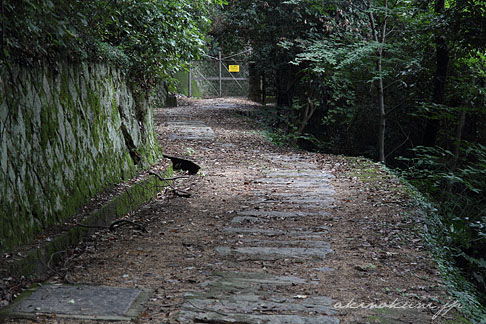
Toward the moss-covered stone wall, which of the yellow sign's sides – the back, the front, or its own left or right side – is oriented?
front

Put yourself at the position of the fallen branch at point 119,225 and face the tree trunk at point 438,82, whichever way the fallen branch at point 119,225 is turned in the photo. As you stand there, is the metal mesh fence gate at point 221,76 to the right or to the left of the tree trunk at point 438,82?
left

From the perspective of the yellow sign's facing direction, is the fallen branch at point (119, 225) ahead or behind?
ahead

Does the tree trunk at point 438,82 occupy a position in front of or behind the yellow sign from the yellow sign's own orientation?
in front

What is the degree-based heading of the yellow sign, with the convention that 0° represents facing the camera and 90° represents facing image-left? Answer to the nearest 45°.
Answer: approximately 0°
